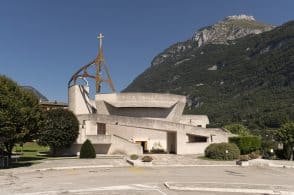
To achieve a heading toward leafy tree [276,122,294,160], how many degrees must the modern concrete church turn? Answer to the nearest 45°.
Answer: approximately 90° to its left

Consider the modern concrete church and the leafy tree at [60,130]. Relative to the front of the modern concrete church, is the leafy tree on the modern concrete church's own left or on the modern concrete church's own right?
on the modern concrete church's own right

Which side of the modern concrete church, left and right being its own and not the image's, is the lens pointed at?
front

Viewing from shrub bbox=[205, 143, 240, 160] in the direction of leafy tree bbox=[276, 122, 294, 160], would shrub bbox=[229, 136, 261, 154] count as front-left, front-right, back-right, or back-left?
front-left

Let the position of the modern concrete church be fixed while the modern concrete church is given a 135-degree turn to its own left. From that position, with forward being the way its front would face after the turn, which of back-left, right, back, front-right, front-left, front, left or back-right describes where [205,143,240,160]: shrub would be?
right

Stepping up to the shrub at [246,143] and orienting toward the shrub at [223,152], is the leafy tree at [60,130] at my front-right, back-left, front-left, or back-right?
front-right

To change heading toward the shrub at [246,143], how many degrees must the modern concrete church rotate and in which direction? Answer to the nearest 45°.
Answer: approximately 90° to its left

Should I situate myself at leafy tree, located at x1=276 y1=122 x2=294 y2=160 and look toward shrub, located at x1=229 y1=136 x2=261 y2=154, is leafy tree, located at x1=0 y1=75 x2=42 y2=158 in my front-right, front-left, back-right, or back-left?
front-left

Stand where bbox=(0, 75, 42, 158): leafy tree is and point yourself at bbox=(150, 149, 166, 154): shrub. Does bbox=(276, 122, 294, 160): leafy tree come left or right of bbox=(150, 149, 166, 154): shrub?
right

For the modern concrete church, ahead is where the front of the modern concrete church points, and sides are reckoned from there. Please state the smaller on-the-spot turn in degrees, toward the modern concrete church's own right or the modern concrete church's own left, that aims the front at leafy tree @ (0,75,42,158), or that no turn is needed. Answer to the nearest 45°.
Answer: approximately 45° to the modern concrete church's own right

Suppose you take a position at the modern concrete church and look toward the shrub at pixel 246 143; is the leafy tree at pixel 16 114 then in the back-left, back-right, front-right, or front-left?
back-right
